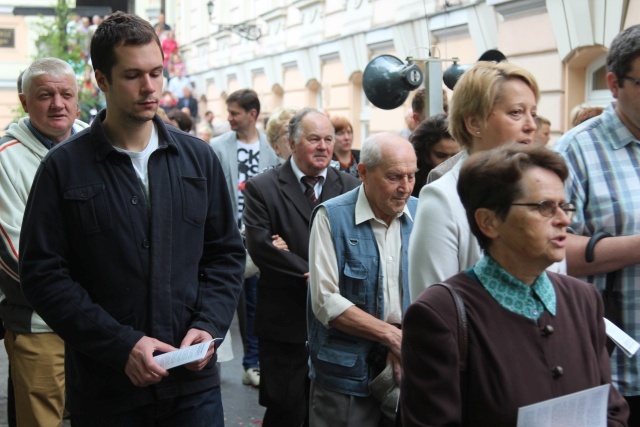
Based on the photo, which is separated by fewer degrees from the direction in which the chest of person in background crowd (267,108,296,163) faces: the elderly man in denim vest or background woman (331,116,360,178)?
the elderly man in denim vest

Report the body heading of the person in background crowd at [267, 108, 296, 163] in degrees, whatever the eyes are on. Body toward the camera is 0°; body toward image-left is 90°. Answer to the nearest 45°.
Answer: approximately 315°

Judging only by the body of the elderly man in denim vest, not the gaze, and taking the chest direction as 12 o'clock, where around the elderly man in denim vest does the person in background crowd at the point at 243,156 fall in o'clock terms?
The person in background crowd is roughly at 7 o'clock from the elderly man in denim vest.

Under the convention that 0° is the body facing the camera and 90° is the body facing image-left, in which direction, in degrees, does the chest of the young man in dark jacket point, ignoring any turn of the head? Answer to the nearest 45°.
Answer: approximately 315°

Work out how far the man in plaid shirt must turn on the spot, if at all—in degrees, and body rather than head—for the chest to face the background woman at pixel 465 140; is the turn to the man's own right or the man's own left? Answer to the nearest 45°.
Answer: approximately 90° to the man's own right

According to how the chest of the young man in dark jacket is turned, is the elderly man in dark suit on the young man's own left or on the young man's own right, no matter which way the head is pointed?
on the young man's own left
